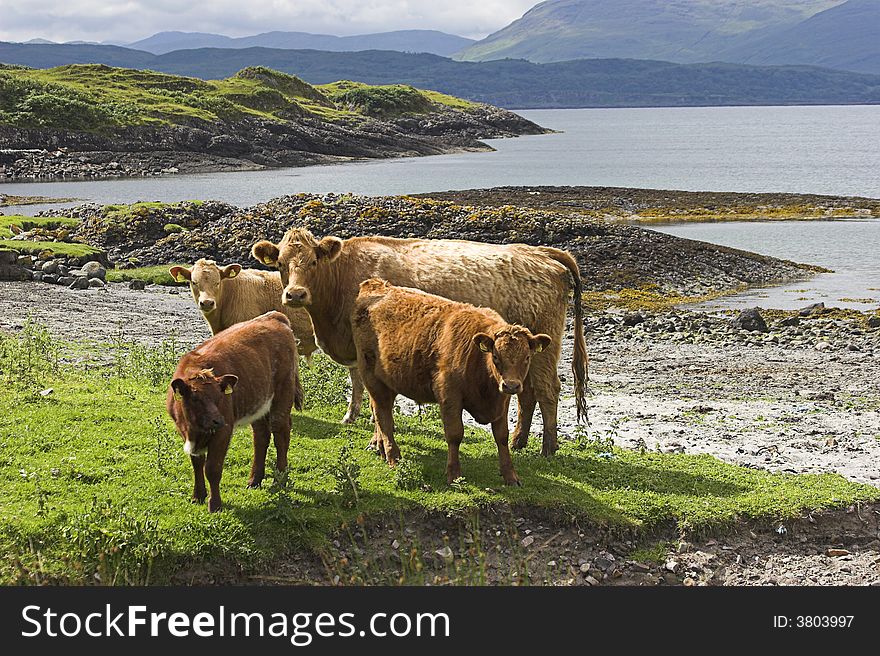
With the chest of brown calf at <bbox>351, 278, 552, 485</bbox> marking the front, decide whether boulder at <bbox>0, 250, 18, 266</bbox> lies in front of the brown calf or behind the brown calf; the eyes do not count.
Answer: behind

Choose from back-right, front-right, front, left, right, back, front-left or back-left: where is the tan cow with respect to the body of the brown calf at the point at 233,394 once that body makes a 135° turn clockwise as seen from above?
front-right

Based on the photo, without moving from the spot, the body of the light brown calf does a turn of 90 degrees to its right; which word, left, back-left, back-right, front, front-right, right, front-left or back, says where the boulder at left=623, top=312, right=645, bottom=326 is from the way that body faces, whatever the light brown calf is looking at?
front-right

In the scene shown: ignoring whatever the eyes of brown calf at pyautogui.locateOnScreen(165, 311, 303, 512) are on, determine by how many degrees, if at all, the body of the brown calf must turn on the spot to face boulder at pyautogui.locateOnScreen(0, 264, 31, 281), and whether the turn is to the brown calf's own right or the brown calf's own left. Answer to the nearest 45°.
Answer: approximately 135° to the brown calf's own right

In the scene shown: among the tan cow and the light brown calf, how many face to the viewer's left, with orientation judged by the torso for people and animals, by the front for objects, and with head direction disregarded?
2

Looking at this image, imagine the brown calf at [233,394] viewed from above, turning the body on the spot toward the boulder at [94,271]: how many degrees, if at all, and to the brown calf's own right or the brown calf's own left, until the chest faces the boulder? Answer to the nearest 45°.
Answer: approximately 135° to the brown calf's own right

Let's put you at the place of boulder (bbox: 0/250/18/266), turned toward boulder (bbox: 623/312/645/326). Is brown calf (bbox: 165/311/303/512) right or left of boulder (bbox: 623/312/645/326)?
right

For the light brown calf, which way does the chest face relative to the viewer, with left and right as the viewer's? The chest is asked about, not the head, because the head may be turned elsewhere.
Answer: facing to the left of the viewer

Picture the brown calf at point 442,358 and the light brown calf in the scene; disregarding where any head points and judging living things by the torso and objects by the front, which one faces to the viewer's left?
the light brown calf

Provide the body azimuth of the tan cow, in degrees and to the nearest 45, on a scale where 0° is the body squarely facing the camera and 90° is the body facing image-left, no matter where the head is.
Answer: approximately 90°

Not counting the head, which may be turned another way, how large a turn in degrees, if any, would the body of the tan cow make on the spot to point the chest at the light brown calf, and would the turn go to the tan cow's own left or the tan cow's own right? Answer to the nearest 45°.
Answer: approximately 45° to the tan cow's own right

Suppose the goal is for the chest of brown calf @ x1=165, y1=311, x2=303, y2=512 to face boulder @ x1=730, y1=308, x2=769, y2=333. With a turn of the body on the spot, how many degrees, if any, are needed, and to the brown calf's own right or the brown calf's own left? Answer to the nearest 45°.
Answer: approximately 180°

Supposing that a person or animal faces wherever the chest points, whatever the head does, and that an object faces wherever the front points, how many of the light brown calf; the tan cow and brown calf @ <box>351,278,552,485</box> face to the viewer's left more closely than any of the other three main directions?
2

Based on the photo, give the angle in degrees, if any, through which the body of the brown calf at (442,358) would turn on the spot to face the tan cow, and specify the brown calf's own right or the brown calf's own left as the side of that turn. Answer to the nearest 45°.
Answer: approximately 135° to the brown calf's own left
